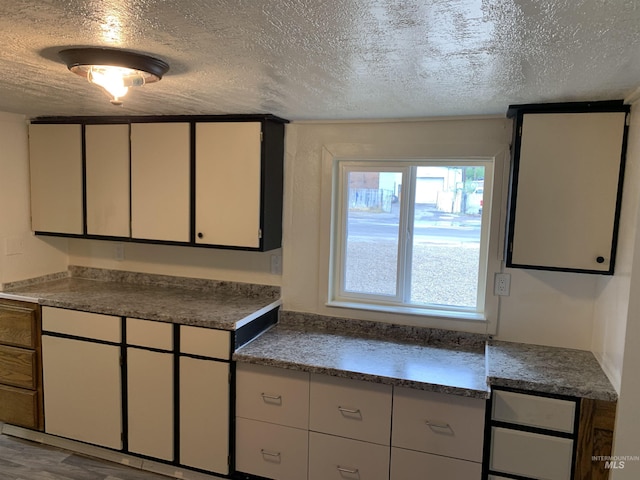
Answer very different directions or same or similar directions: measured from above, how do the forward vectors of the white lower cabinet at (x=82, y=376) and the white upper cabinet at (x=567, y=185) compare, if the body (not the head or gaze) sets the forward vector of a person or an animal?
same or similar directions

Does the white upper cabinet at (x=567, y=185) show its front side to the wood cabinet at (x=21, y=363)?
no

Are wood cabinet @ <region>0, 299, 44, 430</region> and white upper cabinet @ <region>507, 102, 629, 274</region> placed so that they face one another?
no

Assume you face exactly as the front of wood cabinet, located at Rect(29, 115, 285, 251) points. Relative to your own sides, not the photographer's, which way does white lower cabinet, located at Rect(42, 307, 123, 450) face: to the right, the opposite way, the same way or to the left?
the same way

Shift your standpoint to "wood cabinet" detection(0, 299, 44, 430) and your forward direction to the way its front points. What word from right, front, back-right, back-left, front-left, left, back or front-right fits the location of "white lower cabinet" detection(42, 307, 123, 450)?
left

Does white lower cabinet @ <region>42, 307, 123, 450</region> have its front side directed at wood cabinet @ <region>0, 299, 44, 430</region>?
no

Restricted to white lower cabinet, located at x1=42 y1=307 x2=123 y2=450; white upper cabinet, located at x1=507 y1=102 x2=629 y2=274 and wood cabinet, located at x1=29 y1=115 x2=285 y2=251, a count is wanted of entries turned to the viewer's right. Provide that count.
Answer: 0

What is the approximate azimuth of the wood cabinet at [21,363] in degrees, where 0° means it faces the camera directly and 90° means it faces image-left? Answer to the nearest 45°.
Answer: approximately 45°

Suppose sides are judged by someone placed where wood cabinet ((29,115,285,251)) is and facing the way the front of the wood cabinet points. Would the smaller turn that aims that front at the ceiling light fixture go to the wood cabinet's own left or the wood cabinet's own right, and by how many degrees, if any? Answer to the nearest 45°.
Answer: approximately 45° to the wood cabinet's own left

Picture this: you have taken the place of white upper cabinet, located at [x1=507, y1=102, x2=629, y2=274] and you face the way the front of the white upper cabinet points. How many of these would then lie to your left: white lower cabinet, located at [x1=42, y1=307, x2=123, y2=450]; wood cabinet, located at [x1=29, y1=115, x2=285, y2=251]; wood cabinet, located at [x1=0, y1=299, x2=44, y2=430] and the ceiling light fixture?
0

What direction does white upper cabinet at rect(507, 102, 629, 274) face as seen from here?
toward the camera

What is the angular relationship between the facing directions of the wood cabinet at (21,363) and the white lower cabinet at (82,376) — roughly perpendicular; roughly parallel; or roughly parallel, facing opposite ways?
roughly parallel

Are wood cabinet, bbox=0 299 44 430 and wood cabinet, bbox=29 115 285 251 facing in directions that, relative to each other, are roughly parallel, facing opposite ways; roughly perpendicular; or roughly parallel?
roughly parallel

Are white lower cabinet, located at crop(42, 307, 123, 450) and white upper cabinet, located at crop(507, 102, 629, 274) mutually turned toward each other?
no

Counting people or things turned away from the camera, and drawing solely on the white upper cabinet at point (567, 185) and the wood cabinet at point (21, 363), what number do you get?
0

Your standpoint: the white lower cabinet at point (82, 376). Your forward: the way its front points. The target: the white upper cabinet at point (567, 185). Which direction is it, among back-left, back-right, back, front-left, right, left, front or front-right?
left
